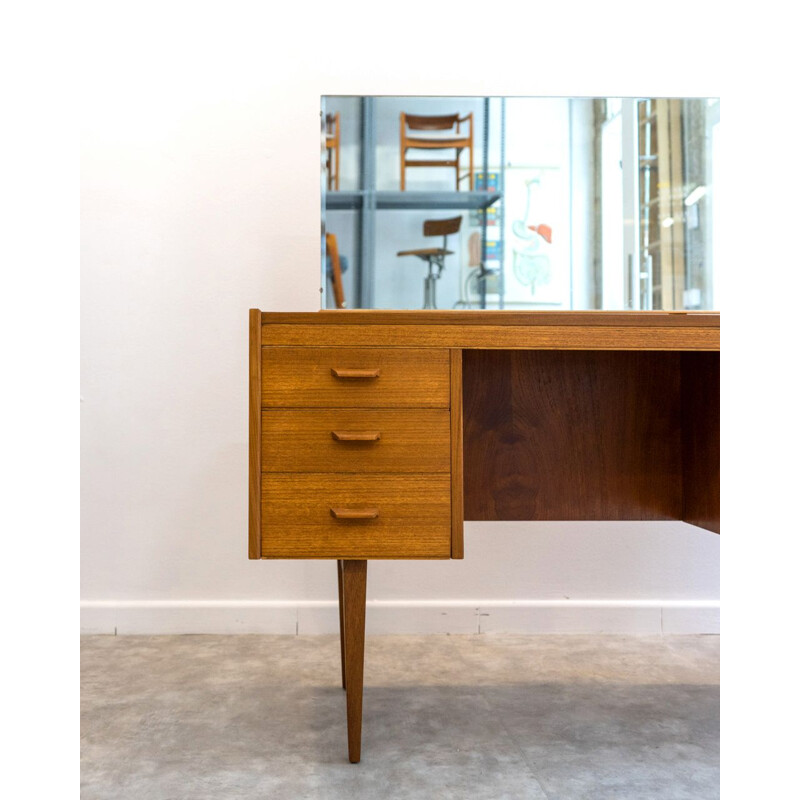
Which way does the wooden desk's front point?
toward the camera

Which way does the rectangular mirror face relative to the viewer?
toward the camera
